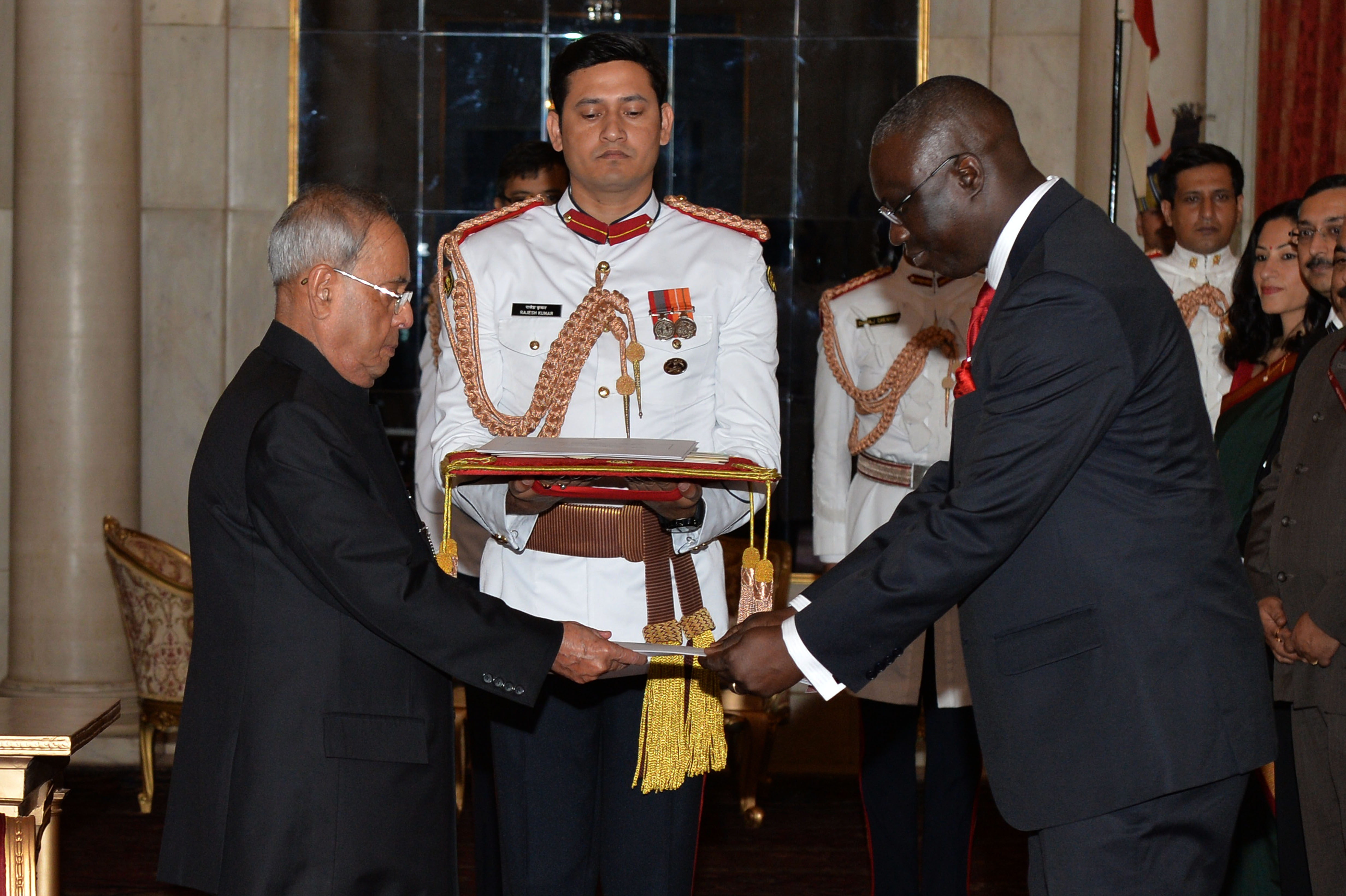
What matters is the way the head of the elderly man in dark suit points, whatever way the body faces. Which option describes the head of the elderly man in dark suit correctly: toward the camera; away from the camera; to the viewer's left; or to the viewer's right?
to the viewer's right

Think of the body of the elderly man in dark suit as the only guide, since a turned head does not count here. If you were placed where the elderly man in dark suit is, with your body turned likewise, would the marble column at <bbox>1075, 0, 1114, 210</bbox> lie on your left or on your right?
on your left

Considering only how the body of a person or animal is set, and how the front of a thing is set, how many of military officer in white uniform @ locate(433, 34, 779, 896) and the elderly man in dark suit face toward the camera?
1

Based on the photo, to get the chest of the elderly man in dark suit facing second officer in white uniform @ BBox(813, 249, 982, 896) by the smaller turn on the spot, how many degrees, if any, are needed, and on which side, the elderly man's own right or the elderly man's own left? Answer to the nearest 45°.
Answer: approximately 45° to the elderly man's own left

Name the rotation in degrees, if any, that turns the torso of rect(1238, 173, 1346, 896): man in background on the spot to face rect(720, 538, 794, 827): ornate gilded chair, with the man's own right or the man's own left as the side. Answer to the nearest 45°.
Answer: approximately 90° to the man's own right

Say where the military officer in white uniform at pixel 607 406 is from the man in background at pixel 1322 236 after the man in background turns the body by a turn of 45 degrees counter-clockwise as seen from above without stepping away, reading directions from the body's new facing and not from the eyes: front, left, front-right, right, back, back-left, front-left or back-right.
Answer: front-right

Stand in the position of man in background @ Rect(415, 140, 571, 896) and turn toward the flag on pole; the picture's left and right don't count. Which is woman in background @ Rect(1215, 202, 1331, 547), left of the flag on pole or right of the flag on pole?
right

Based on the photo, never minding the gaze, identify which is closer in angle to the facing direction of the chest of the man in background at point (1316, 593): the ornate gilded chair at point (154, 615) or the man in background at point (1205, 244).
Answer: the ornate gilded chair

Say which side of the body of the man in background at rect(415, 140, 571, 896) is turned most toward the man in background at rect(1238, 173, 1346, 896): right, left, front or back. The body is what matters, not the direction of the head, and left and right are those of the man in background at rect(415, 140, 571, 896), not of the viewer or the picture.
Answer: left

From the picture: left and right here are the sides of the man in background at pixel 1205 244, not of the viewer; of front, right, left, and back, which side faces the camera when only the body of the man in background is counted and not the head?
front

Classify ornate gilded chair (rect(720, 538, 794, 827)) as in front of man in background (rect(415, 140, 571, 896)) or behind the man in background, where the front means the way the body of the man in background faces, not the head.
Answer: behind

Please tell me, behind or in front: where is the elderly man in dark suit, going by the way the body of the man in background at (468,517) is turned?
in front
